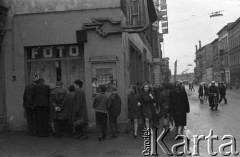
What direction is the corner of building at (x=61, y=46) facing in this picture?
toward the camera

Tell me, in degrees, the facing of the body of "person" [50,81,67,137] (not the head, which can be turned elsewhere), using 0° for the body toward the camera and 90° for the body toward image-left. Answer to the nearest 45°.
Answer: approximately 180°

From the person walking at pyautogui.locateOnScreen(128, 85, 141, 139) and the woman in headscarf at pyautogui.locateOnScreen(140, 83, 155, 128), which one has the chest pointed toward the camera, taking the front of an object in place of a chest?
the woman in headscarf

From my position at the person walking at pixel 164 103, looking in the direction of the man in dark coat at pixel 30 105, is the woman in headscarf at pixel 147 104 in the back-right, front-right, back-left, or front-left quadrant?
front-left

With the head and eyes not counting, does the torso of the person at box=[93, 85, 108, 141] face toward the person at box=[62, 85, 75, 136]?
no

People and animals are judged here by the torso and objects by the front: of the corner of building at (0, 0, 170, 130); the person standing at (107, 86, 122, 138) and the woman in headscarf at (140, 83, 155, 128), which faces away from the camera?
the person standing

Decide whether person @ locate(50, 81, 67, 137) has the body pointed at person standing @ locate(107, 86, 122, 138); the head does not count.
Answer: no

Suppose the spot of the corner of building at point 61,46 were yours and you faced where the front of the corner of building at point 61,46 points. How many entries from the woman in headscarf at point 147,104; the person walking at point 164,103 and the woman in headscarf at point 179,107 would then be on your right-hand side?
0

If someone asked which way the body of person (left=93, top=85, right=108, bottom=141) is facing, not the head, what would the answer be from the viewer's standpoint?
away from the camera

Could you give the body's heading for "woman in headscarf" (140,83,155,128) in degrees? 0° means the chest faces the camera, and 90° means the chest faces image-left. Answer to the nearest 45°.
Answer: approximately 0°

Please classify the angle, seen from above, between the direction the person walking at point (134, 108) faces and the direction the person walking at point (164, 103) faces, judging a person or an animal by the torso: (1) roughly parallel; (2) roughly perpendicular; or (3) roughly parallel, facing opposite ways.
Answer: roughly parallel

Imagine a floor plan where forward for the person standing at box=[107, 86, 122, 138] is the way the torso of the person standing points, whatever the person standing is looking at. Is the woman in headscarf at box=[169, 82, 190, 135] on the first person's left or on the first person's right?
on the first person's right

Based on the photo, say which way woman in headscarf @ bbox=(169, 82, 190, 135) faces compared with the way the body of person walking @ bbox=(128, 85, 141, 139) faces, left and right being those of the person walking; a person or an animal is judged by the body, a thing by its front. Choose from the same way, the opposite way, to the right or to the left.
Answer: the same way
